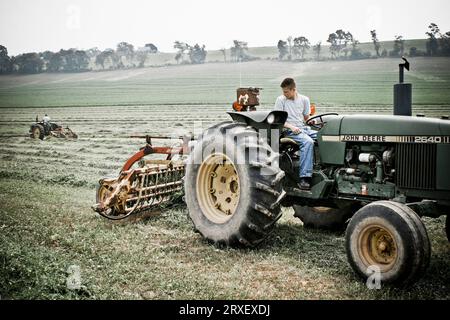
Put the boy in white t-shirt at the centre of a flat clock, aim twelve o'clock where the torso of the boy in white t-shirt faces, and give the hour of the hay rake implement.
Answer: The hay rake implement is roughly at 5 o'clock from the boy in white t-shirt.

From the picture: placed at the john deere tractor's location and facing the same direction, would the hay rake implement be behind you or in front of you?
behind

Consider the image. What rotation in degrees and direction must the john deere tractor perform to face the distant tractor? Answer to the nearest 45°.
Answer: approximately 180°

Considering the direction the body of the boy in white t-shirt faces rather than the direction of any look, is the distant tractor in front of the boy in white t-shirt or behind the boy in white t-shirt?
behind

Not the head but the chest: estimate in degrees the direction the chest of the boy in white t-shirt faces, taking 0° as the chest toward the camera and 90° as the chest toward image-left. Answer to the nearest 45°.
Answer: approximately 315°

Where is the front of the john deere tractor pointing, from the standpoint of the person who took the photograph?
facing the viewer and to the right of the viewer

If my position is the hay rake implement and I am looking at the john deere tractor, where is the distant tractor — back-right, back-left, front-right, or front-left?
back-left
